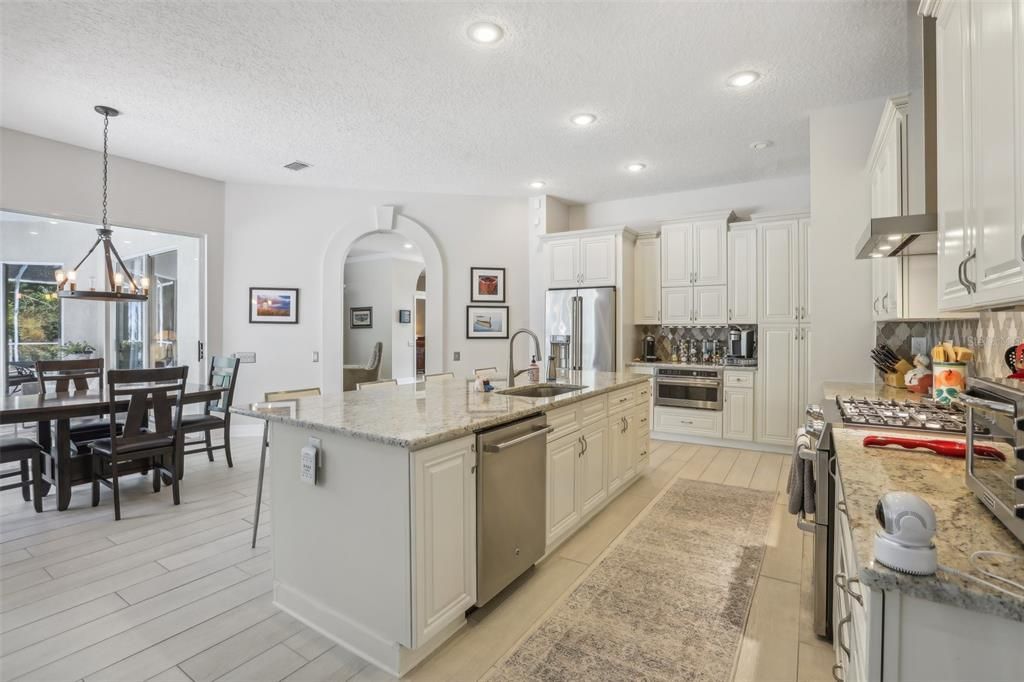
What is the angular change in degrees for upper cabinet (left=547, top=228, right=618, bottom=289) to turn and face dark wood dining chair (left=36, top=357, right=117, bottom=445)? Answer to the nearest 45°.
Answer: approximately 45° to its right

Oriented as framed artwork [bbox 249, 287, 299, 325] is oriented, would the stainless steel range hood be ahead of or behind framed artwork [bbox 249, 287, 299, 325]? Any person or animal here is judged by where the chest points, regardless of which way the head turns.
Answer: ahead

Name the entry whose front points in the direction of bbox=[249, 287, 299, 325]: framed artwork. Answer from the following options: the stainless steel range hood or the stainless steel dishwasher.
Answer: the stainless steel range hood

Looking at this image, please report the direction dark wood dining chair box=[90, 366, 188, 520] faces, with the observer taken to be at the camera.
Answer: facing away from the viewer and to the left of the viewer

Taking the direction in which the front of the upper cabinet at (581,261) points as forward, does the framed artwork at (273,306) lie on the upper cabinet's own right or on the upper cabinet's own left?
on the upper cabinet's own right

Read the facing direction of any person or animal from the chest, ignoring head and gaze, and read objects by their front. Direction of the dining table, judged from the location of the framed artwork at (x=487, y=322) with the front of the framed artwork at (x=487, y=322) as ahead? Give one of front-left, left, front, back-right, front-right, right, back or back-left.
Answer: front-right

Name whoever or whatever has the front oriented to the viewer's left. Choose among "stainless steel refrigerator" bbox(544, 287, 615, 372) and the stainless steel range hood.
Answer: the stainless steel range hood

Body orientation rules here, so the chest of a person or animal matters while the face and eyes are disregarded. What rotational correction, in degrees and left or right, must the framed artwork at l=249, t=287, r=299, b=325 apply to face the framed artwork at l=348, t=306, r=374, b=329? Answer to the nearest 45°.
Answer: approximately 180°

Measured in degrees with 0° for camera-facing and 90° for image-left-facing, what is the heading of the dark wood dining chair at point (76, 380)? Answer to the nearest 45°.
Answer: approximately 315°

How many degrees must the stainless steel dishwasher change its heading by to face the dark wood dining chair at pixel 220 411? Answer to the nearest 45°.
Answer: approximately 180°

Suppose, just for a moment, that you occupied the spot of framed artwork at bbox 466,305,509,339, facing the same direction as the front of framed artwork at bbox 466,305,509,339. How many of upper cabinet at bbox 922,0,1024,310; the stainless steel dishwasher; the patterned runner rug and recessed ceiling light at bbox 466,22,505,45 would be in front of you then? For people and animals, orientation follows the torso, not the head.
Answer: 4

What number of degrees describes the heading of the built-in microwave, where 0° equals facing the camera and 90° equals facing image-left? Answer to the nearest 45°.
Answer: approximately 0°
